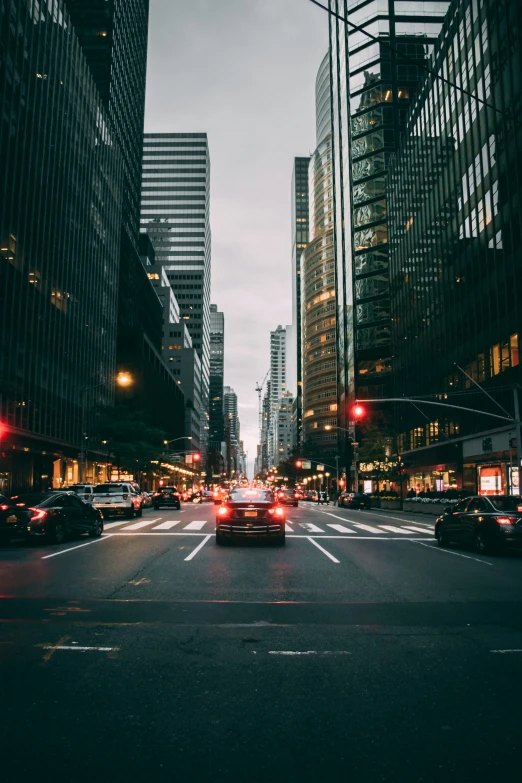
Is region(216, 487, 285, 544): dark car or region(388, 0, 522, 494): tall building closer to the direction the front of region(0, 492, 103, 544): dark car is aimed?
the tall building

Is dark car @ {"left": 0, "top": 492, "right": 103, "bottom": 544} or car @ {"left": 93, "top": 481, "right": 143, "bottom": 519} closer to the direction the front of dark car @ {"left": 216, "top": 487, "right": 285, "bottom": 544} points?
the car

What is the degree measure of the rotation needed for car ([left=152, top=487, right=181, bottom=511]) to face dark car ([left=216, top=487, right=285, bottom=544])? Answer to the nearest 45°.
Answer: approximately 180°

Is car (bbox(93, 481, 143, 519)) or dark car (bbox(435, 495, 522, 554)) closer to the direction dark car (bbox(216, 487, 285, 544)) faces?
the car

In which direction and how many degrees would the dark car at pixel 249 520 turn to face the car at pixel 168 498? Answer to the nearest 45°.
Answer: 0° — it already faces it

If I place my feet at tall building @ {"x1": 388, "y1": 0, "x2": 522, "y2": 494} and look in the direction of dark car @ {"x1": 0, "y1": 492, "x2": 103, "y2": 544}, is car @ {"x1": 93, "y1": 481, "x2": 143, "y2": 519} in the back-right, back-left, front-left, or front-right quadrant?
front-right

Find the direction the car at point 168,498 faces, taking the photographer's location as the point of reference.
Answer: facing away from the viewer

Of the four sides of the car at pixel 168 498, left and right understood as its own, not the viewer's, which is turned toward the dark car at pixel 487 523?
back

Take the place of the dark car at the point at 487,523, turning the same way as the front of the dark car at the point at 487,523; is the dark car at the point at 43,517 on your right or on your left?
on your left

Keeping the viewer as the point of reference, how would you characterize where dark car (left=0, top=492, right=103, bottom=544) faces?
facing away from the viewer and to the right of the viewer

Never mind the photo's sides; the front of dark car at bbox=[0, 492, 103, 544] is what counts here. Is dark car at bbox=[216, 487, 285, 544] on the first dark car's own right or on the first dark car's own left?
on the first dark car's own right

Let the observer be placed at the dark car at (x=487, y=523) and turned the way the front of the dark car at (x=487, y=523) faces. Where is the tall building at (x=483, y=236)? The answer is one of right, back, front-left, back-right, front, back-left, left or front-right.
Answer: front-right

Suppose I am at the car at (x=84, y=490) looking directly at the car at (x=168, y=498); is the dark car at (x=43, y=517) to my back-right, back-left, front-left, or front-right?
back-right

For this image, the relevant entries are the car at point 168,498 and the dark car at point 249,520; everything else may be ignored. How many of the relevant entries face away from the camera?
2

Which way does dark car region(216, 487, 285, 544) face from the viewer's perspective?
away from the camera
